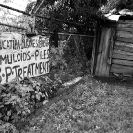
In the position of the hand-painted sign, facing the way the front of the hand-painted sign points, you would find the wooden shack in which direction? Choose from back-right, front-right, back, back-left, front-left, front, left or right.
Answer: left

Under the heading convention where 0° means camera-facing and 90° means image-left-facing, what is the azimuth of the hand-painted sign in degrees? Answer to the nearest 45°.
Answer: approximately 315°
